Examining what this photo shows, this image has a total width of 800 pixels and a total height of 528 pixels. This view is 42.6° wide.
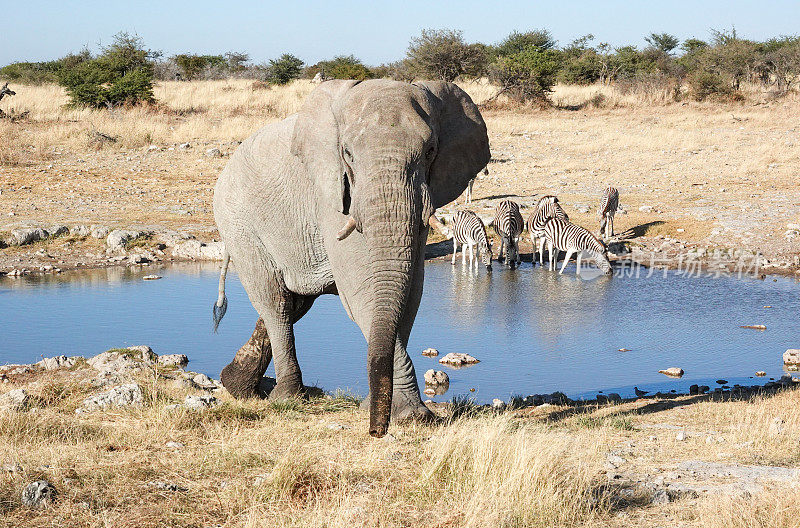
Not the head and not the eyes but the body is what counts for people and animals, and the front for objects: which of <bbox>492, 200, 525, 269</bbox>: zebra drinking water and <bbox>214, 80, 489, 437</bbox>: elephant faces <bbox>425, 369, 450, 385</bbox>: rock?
the zebra drinking water

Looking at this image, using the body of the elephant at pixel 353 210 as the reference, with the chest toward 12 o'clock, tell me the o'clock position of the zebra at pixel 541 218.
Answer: The zebra is roughly at 8 o'clock from the elephant.

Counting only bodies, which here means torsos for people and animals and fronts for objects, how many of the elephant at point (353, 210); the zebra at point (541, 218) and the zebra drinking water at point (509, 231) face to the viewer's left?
0

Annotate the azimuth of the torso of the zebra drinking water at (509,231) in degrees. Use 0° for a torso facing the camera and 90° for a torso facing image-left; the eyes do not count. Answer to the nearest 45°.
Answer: approximately 0°

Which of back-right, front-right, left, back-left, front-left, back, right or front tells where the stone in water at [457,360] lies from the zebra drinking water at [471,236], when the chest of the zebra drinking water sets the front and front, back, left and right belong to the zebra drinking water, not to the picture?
front-right

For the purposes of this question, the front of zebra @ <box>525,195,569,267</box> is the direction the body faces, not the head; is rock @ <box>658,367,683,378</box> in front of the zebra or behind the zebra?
in front

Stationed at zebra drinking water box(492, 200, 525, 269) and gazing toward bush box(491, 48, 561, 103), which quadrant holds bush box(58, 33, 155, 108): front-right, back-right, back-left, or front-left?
front-left

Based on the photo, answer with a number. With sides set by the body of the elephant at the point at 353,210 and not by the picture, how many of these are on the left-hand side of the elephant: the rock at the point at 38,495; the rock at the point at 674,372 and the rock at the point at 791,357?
2

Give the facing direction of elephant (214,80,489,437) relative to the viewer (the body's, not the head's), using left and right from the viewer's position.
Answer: facing the viewer and to the right of the viewer

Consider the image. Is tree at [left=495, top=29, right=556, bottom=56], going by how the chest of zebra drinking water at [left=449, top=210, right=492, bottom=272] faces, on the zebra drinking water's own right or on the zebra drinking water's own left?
on the zebra drinking water's own left

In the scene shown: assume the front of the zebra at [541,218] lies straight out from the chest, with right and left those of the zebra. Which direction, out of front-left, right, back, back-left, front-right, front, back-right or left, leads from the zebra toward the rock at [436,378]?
front-right

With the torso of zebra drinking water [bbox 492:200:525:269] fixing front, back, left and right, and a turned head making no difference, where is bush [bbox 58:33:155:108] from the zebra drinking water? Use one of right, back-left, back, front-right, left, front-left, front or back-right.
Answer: back-right

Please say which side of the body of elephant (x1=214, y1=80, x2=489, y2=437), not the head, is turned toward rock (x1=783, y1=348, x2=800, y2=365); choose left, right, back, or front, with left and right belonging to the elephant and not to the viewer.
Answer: left

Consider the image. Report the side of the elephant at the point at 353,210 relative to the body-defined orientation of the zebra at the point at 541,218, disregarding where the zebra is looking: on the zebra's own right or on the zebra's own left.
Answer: on the zebra's own right

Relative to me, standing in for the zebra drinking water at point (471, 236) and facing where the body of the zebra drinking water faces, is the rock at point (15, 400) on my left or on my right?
on my right

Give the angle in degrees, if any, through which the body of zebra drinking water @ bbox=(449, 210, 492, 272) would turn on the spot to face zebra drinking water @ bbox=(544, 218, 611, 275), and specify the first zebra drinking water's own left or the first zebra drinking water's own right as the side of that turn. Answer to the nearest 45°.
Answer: approximately 45° to the first zebra drinking water's own left
